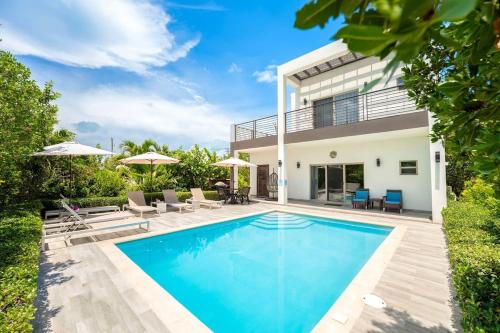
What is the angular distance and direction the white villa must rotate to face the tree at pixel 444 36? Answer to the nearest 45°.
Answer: approximately 45° to its left

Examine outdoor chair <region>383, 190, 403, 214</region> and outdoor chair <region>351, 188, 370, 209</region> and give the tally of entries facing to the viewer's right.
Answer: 0

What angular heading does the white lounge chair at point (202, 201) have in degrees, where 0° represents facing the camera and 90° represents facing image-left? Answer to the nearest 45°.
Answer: approximately 315°

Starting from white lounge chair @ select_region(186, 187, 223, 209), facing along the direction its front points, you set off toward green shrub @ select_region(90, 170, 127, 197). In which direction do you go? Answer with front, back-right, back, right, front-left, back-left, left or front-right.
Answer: back-right

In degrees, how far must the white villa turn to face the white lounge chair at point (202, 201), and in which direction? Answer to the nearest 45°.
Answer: approximately 45° to its right

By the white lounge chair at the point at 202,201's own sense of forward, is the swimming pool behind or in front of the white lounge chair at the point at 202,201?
in front

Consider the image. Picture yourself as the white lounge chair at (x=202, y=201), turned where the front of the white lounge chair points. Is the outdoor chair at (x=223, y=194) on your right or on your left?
on your left

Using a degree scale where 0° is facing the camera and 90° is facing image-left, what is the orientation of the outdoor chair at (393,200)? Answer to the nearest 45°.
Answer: approximately 45°

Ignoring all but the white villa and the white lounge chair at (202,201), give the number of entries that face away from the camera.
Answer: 0

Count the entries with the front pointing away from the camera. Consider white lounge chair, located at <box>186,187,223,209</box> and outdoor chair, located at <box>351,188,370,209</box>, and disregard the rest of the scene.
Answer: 0

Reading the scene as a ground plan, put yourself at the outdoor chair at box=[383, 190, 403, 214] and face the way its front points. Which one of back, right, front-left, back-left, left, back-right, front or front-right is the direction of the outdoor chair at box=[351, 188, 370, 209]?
front-right

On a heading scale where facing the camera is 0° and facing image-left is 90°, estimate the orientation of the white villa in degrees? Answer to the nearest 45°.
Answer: approximately 45°

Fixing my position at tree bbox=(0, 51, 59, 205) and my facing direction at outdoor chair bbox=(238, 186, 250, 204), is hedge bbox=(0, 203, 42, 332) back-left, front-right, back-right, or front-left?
back-right
